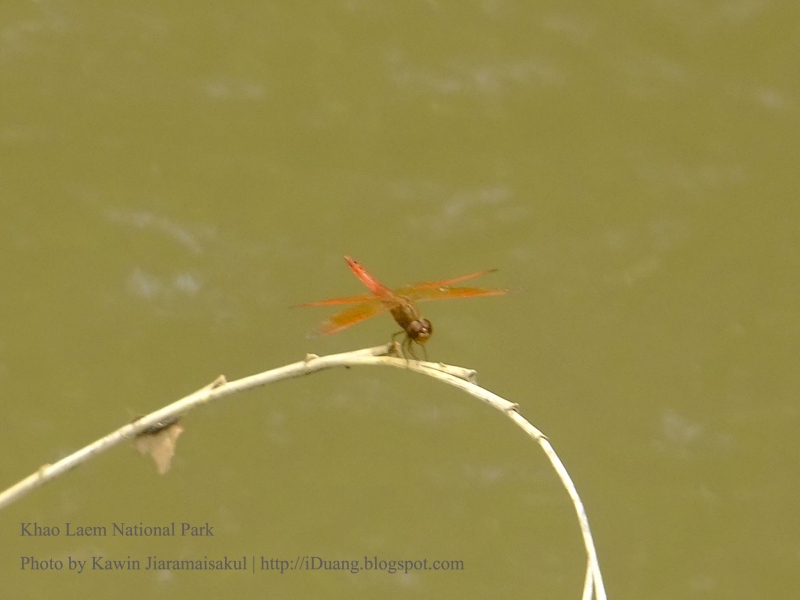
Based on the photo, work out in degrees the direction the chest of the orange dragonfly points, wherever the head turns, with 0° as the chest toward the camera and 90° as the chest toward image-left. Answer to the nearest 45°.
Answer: approximately 315°
